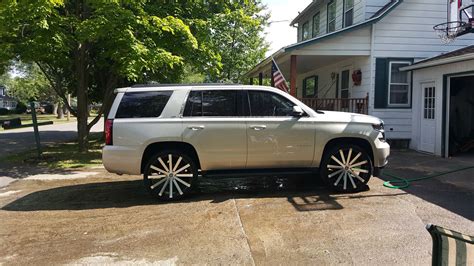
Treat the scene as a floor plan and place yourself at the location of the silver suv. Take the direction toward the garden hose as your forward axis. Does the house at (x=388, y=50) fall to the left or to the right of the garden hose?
left

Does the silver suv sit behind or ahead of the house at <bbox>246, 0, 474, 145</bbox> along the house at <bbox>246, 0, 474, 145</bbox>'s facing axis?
ahead

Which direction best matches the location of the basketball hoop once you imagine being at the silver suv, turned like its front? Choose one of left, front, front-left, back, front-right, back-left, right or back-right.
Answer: front-left

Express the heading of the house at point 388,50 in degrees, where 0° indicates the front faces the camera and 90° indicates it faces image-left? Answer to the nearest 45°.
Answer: approximately 45°

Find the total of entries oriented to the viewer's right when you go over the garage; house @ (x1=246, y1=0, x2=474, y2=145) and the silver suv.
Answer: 1

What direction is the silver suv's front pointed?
to the viewer's right

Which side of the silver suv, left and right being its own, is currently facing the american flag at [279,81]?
left

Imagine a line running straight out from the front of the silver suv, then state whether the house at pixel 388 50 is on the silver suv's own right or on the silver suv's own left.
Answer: on the silver suv's own left

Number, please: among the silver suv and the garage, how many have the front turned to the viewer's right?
1

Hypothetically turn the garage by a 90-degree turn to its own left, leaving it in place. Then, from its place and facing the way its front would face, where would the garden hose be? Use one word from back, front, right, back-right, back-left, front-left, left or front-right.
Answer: front-right

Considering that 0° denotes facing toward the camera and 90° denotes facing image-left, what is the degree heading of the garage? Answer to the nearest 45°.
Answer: approximately 45°
